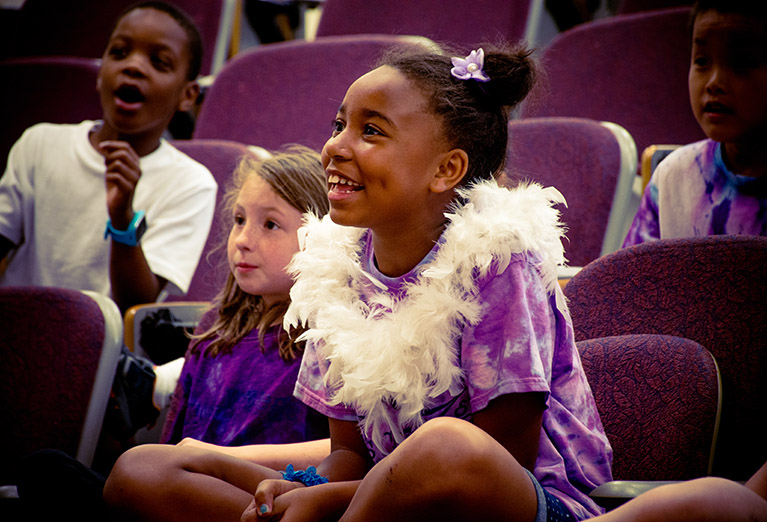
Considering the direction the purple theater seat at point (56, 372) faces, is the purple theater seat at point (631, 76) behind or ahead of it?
behind

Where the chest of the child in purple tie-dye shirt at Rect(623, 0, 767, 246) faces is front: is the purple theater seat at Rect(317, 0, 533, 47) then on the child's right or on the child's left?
on the child's right

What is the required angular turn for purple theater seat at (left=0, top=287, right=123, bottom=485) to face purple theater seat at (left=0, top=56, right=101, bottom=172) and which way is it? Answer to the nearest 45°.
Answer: approximately 135° to its right

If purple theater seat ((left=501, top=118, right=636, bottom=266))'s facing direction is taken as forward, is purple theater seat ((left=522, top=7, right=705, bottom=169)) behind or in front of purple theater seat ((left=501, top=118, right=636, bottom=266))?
behind

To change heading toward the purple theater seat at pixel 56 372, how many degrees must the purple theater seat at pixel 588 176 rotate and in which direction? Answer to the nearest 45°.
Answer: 0° — it already faces it

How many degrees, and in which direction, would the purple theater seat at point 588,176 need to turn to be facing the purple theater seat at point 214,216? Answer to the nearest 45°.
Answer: approximately 45° to its right

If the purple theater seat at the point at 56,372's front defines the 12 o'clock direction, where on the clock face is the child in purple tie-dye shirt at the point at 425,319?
The child in purple tie-dye shirt is roughly at 9 o'clock from the purple theater seat.

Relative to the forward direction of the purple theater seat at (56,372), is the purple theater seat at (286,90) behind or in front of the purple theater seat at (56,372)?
behind

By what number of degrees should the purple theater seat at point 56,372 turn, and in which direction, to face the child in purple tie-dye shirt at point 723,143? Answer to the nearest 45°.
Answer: approximately 135° to its left
